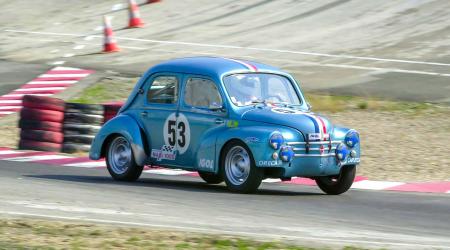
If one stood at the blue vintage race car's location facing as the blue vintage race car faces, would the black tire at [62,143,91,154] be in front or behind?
behind

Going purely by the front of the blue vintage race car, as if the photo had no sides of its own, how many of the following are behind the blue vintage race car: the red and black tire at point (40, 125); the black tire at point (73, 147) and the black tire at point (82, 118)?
3

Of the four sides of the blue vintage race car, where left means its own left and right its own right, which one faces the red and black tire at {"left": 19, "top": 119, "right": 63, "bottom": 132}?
back

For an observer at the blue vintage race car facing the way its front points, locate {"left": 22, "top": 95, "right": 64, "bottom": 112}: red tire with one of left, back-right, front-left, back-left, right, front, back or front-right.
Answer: back

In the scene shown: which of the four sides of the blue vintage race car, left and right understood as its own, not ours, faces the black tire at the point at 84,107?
back

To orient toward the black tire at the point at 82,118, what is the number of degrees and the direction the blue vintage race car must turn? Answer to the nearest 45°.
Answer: approximately 180°

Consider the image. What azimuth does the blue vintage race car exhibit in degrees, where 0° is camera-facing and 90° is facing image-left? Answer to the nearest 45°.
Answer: approximately 315°
